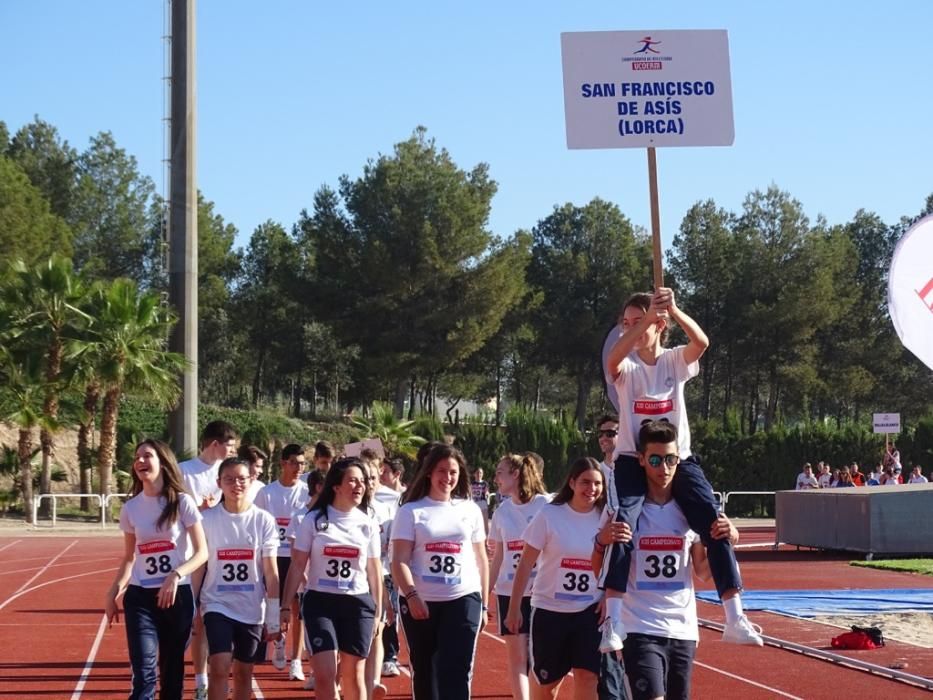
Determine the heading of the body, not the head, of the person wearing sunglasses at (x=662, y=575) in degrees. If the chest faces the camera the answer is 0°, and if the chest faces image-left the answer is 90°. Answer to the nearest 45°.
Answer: approximately 0°

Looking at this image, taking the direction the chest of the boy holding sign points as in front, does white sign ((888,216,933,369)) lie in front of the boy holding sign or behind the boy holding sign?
behind

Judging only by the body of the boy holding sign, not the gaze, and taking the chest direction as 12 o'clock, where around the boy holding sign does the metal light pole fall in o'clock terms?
The metal light pole is roughly at 5 o'clock from the boy holding sign.

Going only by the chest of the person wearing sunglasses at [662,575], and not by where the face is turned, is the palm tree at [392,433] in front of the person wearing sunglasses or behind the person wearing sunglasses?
behind

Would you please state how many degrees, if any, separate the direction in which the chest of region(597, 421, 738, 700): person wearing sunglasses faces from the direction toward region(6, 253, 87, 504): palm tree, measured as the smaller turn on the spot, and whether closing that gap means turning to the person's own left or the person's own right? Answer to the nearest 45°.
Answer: approximately 135° to the person's own right

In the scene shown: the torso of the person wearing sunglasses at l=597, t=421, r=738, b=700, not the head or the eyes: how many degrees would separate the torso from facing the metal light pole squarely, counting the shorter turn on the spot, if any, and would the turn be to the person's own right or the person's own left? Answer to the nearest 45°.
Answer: approximately 135° to the person's own right

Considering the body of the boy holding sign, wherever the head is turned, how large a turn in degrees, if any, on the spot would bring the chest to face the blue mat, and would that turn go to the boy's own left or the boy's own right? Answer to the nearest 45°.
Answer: approximately 180°
